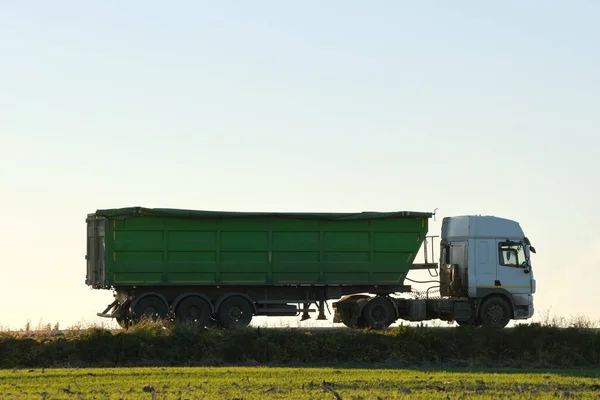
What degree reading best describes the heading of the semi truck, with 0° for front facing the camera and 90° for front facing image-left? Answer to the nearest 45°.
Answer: approximately 270°
